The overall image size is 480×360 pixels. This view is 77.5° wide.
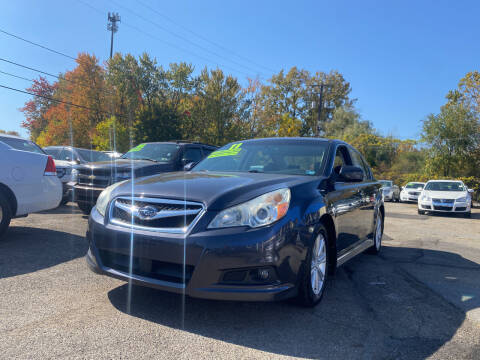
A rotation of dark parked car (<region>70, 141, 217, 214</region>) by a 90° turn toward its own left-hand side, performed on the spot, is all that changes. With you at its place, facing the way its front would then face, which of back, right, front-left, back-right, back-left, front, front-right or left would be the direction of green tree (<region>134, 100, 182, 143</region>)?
back-left

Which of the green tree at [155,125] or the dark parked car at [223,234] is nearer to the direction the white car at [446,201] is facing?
the dark parked car

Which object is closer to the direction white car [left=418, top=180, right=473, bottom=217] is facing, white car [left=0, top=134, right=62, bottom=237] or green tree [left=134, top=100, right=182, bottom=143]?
the white car

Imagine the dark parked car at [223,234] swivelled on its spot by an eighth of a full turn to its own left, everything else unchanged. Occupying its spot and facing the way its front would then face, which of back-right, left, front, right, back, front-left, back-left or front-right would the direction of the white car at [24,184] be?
back-right

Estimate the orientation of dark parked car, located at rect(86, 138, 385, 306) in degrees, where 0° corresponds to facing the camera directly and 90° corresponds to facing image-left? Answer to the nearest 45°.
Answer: approximately 45°

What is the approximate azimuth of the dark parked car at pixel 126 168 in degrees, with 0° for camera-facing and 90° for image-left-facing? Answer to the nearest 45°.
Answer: approximately 45°

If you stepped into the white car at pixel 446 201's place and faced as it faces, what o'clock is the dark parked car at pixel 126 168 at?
The dark parked car is roughly at 1 o'clock from the white car.

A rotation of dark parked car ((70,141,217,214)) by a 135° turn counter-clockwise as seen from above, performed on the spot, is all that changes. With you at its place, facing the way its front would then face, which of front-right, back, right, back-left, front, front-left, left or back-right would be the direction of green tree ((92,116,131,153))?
left

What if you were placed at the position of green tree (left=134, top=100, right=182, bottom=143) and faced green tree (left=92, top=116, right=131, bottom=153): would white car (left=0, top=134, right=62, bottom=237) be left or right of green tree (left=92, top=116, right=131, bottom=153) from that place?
left

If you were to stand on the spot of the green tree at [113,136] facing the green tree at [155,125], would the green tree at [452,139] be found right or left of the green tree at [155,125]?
right
